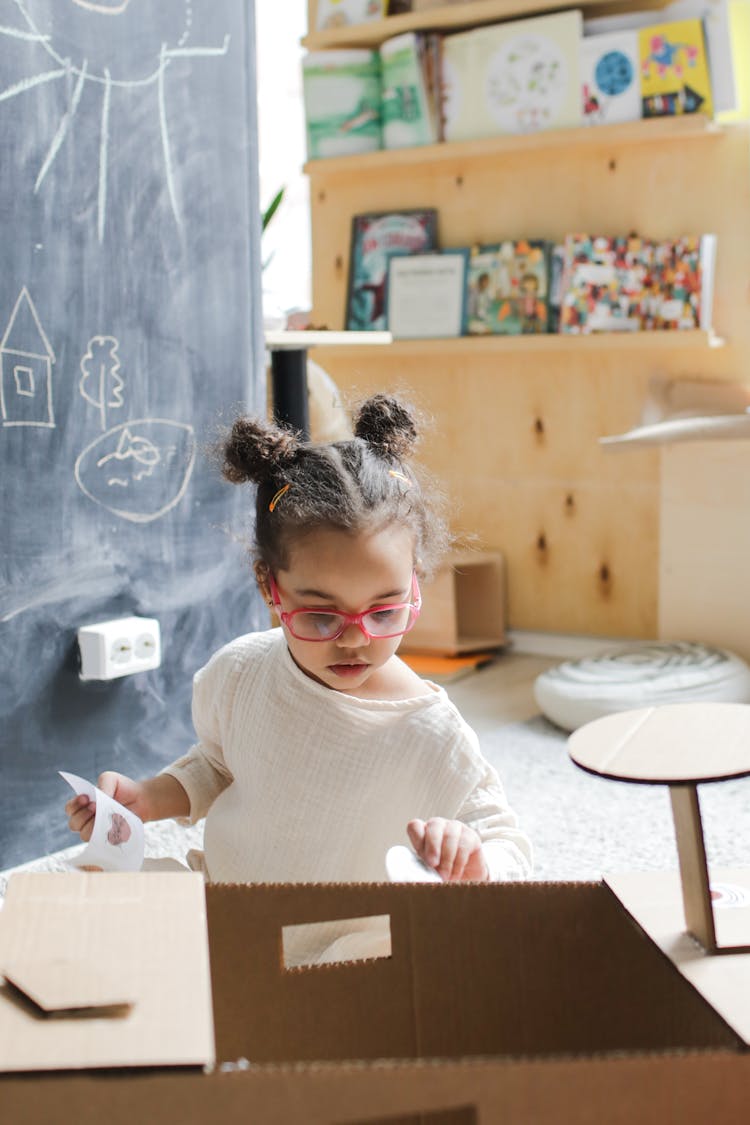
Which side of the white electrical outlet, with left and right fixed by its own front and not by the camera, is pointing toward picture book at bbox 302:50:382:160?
left

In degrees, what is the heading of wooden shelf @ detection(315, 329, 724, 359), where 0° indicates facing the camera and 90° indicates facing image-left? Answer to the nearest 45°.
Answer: approximately 0°

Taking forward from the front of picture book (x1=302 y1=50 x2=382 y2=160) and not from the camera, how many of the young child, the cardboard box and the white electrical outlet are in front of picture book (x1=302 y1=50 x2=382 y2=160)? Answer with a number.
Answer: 3

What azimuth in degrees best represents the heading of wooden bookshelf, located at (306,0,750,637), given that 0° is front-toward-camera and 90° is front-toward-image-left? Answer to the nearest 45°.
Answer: approximately 0°

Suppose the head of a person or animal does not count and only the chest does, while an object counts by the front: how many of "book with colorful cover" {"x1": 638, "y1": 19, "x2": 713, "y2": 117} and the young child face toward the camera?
2

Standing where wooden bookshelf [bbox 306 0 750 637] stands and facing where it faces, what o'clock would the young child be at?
The young child is roughly at 12 o'clock from the wooden bookshelf.

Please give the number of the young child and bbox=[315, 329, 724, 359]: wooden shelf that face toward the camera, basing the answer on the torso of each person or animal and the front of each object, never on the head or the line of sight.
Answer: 2
